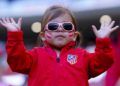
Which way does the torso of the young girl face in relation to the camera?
toward the camera

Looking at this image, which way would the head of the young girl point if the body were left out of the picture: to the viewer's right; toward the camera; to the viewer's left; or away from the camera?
toward the camera
